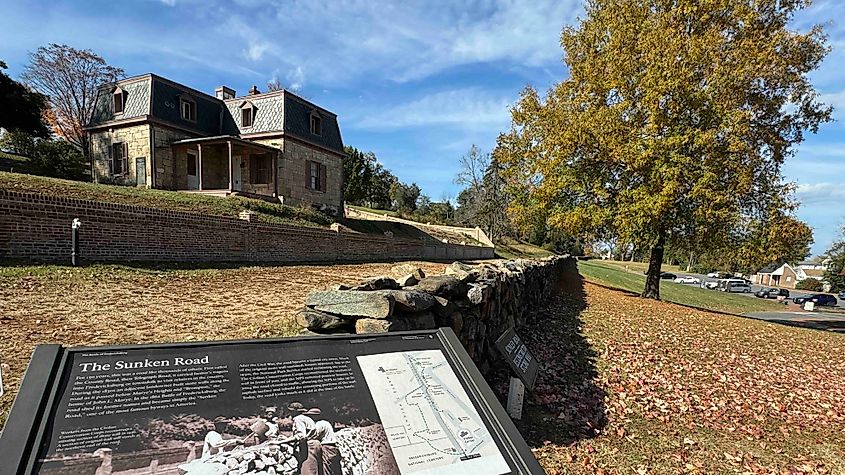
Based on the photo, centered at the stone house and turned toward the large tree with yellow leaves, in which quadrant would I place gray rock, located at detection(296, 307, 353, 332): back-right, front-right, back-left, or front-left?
front-right

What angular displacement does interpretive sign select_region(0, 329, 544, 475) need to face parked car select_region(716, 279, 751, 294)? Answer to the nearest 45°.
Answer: approximately 135° to its left

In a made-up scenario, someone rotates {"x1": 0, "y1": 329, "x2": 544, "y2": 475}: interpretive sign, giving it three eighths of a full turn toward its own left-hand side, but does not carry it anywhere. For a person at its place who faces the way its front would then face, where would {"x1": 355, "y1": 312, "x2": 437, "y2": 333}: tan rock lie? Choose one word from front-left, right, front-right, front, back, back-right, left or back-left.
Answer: front

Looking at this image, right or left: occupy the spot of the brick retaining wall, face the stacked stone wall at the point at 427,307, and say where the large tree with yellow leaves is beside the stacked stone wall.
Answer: left

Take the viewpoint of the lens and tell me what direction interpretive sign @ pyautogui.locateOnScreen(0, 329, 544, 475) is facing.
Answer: facing the viewer

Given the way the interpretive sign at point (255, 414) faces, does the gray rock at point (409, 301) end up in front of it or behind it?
behind

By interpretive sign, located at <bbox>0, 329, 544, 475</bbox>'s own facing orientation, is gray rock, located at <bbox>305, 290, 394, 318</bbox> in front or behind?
behind

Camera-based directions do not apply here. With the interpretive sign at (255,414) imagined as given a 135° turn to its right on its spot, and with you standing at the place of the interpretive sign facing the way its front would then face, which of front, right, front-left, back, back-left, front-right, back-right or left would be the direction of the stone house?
front-right

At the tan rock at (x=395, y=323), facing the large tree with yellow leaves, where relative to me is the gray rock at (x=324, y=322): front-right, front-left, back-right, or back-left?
back-left
